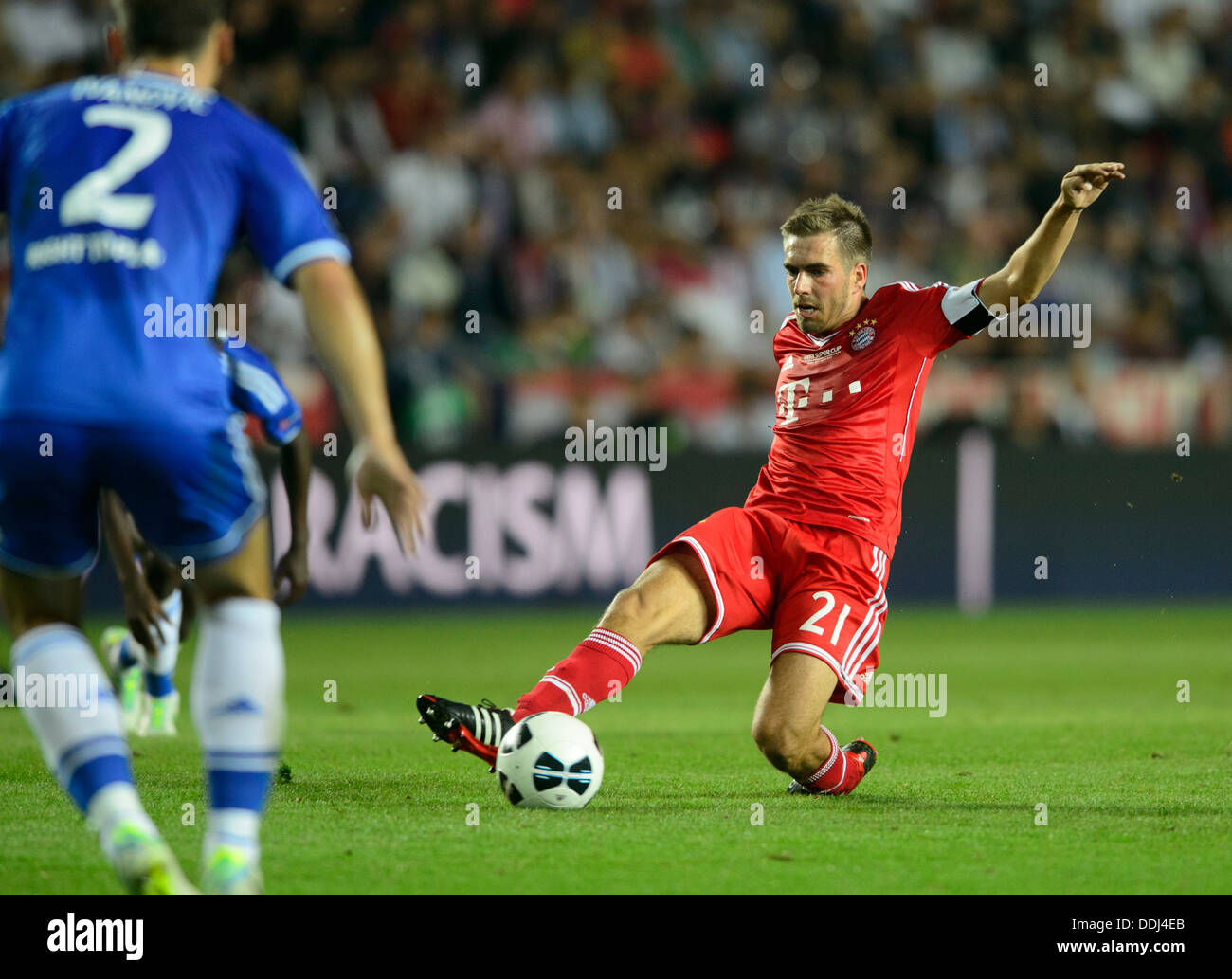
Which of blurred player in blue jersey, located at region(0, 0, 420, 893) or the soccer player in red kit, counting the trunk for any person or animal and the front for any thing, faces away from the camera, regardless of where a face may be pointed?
the blurred player in blue jersey

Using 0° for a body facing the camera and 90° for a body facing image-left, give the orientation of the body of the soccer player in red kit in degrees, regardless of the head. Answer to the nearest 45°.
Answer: approximately 45°

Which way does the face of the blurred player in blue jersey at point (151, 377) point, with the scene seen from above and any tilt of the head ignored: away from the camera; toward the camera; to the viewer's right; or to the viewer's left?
away from the camera

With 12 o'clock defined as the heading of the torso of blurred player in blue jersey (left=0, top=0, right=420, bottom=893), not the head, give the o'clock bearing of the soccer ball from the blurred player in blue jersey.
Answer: The soccer ball is roughly at 1 o'clock from the blurred player in blue jersey.

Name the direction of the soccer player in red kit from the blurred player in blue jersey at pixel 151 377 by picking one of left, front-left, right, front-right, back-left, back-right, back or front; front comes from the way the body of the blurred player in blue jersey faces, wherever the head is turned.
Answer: front-right

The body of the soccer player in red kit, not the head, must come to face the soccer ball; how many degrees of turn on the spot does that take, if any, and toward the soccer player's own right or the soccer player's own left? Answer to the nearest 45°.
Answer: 0° — they already face it

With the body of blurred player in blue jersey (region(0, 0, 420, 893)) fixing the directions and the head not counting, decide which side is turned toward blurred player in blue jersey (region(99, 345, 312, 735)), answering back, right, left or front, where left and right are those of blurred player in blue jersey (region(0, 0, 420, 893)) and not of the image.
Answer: front

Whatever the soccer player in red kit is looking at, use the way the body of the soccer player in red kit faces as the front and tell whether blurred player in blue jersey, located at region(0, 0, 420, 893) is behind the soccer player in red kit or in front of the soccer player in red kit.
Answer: in front

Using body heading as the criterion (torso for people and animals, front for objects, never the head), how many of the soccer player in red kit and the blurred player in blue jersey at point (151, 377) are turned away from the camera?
1

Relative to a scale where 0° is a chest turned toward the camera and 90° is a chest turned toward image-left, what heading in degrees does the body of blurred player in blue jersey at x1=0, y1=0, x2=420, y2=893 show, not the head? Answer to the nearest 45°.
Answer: approximately 180°
